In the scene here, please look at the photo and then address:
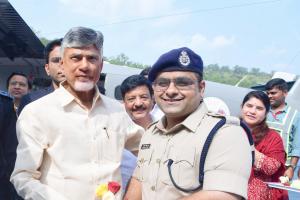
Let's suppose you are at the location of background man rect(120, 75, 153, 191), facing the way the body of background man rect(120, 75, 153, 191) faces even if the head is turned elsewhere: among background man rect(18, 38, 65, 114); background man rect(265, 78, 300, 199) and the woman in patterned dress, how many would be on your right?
1

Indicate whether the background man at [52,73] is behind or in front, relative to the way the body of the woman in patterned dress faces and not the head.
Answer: in front

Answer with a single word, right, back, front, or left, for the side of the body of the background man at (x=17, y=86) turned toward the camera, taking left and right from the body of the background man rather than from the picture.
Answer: front

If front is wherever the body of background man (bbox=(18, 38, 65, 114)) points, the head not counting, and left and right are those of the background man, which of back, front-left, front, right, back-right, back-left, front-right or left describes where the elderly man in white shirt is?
front

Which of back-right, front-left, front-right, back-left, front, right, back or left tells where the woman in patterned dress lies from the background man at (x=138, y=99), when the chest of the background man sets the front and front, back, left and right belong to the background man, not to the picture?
left

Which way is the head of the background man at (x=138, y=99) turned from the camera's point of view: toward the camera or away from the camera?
toward the camera

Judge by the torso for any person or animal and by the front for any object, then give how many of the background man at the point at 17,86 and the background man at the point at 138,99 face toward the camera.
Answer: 2

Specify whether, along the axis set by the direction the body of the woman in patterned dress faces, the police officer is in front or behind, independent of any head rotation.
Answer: in front

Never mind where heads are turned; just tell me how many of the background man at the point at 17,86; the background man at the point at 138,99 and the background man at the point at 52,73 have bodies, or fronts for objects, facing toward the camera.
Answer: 3

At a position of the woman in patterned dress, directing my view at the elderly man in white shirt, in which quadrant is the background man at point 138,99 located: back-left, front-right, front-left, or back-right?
front-right

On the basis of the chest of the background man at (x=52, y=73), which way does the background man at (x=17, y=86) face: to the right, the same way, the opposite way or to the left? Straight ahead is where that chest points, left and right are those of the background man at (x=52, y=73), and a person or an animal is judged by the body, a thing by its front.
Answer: the same way

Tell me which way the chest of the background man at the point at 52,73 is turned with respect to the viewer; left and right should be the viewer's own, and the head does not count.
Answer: facing the viewer

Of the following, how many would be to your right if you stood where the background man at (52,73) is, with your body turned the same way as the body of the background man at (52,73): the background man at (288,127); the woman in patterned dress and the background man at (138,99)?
0

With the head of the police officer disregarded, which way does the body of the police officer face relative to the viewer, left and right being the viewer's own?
facing the viewer and to the left of the viewer
